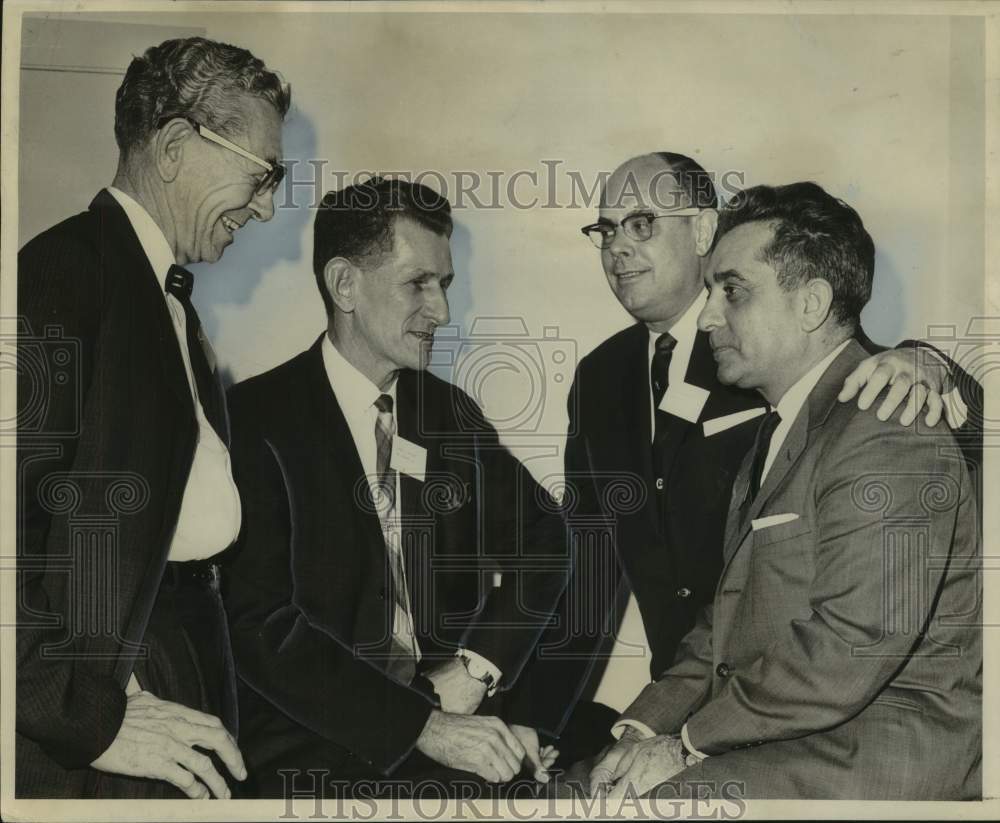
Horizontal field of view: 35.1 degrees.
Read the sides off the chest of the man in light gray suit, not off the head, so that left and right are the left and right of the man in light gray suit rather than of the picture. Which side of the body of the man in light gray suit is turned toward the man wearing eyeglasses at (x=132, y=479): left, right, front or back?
front

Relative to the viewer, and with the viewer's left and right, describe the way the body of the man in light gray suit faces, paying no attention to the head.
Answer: facing to the left of the viewer

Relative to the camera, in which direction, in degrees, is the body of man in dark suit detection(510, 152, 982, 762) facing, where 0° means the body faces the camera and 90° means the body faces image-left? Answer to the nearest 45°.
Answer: approximately 45°

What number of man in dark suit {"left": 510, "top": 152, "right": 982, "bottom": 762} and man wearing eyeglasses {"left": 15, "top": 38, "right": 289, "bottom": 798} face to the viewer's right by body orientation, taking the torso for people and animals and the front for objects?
1

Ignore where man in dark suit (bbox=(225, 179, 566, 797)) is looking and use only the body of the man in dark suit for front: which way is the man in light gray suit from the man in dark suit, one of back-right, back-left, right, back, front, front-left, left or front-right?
front-left

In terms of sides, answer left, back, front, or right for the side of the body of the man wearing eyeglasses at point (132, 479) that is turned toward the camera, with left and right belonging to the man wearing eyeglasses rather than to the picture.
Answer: right

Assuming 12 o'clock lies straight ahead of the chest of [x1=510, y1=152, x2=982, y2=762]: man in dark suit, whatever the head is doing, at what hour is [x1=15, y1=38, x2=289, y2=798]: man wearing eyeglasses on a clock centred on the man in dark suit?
The man wearing eyeglasses is roughly at 1 o'clock from the man in dark suit.

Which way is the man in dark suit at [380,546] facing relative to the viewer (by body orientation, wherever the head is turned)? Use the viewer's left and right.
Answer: facing the viewer and to the right of the viewer

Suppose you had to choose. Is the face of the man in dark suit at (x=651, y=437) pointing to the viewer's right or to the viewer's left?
to the viewer's left

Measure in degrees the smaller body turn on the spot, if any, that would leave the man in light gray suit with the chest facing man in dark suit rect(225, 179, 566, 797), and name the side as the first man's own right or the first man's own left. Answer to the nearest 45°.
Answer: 0° — they already face them

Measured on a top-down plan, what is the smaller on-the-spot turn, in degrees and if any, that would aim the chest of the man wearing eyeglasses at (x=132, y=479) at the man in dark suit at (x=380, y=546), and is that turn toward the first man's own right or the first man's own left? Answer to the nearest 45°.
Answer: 0° — they already face them

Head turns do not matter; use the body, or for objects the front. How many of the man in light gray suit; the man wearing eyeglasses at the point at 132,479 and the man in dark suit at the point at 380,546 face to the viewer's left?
1
